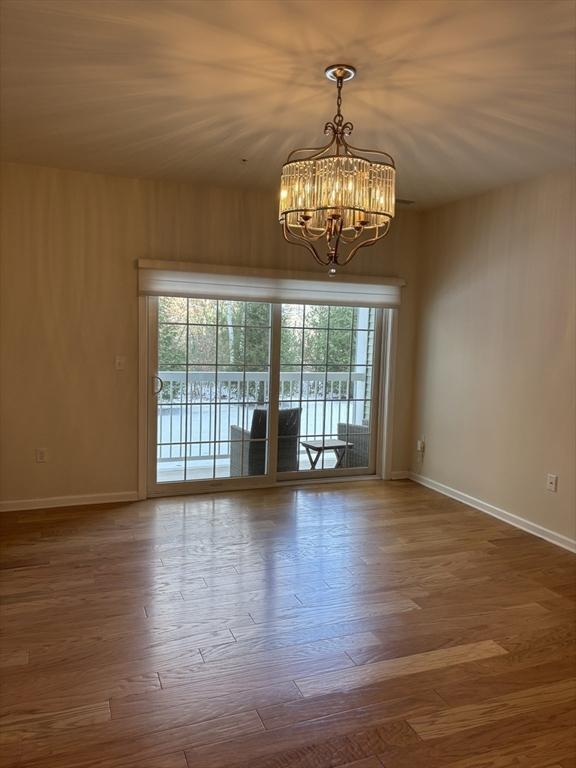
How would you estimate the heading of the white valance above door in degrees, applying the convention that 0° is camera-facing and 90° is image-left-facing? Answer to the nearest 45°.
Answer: approximately 0°

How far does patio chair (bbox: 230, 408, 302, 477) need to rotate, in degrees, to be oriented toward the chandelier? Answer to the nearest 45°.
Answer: approximately 135° to its left

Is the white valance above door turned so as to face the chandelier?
yes

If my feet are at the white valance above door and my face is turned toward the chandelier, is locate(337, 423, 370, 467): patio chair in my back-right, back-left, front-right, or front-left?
back-left
